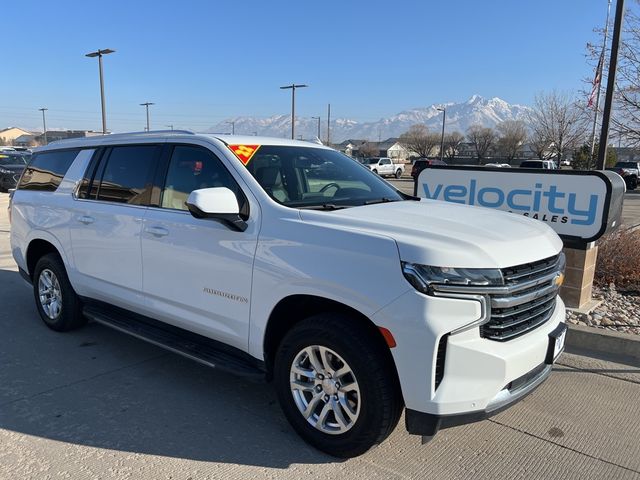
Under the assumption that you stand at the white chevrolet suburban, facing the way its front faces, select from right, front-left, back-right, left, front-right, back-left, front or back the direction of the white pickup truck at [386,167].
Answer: back-left

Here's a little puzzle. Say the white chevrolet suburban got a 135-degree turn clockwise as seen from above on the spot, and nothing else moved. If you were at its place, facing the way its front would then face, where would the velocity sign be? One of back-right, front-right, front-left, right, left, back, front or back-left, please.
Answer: back-right

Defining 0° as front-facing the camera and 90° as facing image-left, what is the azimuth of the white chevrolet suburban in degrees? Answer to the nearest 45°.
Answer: approximately 315°

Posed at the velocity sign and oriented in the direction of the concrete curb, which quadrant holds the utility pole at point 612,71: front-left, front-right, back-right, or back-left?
back-left

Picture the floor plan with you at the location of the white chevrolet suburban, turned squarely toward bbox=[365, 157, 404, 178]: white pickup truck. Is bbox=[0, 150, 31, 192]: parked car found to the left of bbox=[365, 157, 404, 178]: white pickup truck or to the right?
left

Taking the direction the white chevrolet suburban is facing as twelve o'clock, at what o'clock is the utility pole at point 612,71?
The utility pole is roughly at 9 o'clock from the white chevrolet suburban.

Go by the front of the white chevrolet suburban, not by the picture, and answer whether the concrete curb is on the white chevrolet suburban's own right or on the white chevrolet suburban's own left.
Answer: on the white chevrolet suburban's own left

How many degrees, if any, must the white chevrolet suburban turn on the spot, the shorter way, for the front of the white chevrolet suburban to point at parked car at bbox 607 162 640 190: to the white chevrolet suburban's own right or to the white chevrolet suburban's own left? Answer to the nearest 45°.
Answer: approximately 90° to the white chevrolet suburban's own left

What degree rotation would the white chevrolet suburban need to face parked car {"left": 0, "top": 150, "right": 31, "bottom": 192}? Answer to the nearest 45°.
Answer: approximately 180°

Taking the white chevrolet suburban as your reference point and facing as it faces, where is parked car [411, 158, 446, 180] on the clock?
The parked car is roughly at 8 o'clock from the white chevrolet suburban.
